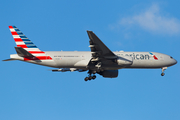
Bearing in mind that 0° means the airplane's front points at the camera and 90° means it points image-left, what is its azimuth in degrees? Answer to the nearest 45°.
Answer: approximately 270°
